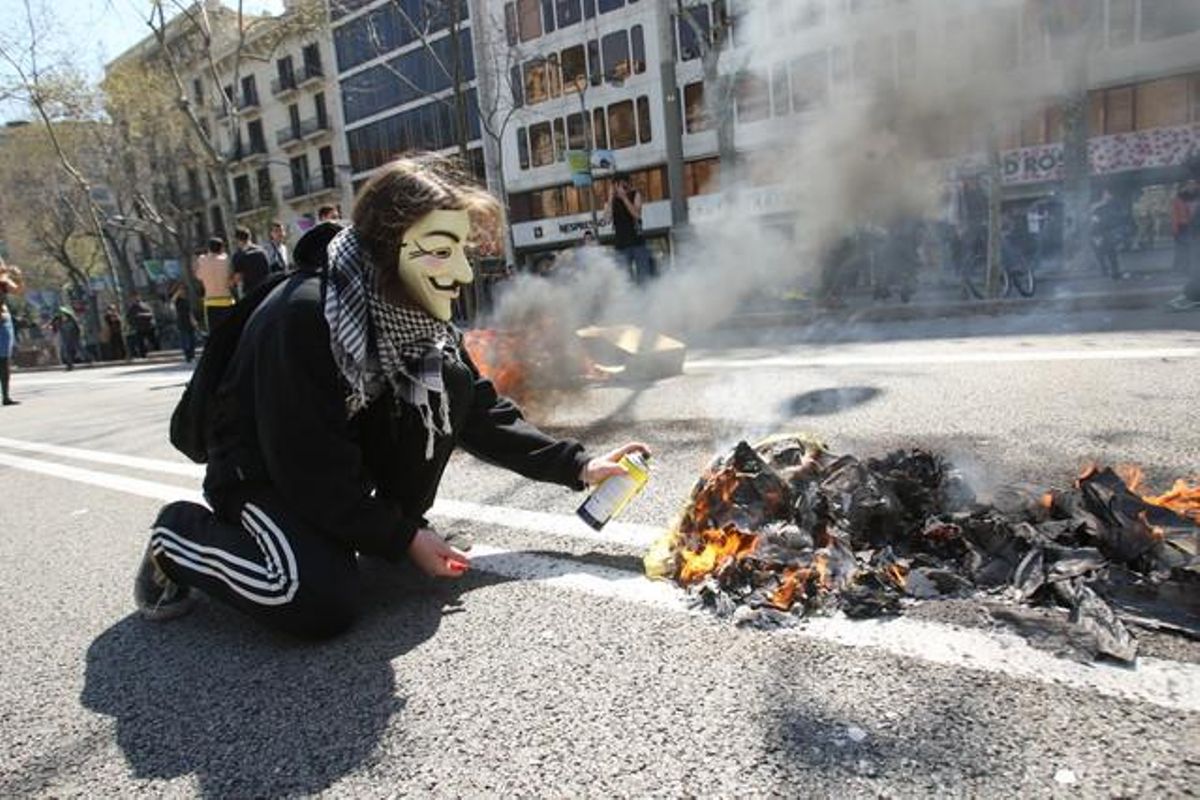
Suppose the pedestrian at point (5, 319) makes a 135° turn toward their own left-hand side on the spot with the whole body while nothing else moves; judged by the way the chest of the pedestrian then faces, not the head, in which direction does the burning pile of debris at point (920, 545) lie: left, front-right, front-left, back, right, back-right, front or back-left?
back-left

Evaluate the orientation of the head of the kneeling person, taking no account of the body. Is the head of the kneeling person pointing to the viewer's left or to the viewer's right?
to the viewer's right

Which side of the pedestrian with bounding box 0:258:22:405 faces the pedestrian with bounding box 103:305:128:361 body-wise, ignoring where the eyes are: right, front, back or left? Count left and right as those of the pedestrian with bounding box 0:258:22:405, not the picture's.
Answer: left

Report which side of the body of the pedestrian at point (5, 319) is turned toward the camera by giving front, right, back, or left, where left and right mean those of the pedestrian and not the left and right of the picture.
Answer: right

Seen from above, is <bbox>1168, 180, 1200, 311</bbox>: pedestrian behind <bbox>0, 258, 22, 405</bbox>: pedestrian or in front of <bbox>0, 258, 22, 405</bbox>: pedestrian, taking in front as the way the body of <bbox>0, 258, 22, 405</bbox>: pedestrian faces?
in front
